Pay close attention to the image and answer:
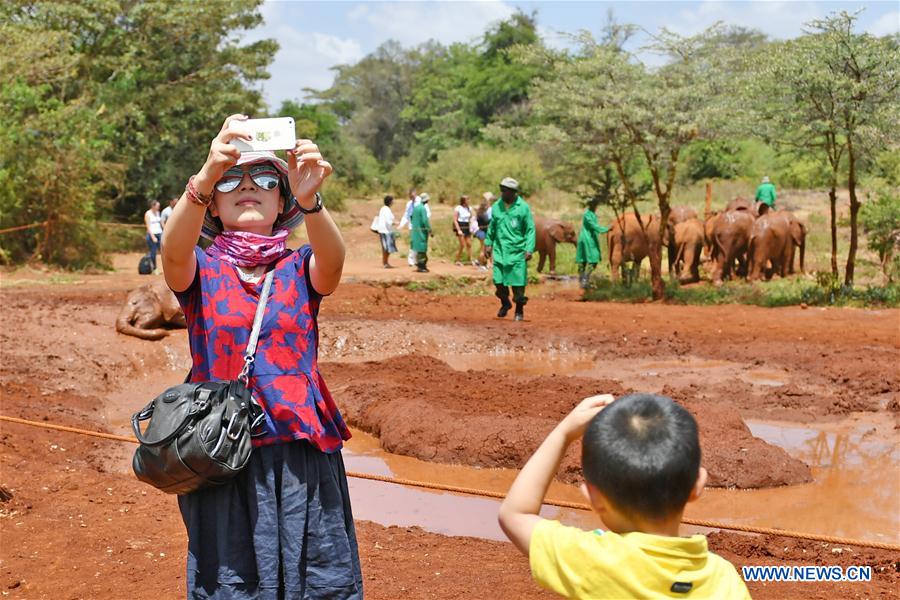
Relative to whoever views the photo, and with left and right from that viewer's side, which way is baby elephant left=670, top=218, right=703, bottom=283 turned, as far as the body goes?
facing away from the viewer

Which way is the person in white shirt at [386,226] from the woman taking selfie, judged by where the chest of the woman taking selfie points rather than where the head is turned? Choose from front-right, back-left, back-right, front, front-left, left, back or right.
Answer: back

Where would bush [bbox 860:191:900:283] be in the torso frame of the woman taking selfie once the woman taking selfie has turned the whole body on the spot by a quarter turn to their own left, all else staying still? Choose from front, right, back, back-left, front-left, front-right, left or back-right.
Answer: front-left

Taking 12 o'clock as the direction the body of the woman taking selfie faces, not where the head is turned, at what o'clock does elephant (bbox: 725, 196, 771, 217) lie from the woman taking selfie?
The elephant is roughly at 7 o'clock from the woman taking selfie.

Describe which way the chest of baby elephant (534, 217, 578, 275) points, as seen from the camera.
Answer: to the viewer's right

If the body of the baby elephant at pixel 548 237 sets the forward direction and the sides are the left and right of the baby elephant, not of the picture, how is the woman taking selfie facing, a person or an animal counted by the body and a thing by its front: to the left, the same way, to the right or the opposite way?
to the right

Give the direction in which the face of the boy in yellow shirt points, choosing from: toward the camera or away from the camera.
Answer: away from the camera

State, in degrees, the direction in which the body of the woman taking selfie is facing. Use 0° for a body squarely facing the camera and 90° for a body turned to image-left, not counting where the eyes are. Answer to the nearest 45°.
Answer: approximately 0°

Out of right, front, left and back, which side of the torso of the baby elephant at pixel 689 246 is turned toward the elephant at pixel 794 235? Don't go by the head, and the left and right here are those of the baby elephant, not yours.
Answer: right
